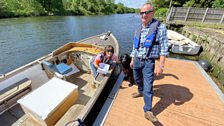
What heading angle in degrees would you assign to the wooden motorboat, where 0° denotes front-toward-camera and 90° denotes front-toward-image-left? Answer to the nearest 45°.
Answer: approximately 225°

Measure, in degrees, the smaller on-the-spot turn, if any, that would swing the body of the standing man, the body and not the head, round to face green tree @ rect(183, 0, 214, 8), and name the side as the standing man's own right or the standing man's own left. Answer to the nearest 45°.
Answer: approximately 135° to the standing man's own right

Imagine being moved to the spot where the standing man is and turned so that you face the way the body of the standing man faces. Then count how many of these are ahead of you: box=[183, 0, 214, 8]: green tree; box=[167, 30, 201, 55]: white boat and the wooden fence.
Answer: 0

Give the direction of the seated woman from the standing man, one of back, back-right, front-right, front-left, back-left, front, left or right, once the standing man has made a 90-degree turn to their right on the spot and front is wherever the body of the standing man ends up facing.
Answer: front

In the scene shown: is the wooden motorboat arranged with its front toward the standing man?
no

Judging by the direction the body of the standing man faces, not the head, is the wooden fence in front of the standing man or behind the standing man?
behind

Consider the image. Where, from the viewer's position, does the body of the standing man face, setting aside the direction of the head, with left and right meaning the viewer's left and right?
facing the viewer and to the left of the viewer
